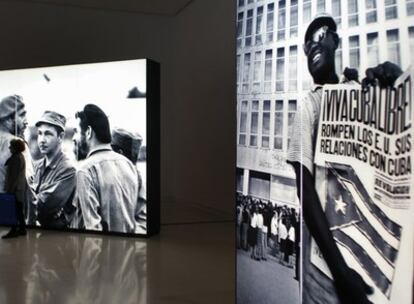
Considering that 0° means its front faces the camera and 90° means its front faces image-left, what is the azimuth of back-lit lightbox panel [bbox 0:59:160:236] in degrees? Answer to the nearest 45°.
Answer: approximately 45°

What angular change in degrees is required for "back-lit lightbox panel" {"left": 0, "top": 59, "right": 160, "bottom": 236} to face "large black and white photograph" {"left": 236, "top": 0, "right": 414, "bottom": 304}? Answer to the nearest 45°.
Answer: approximately 45° to its left
